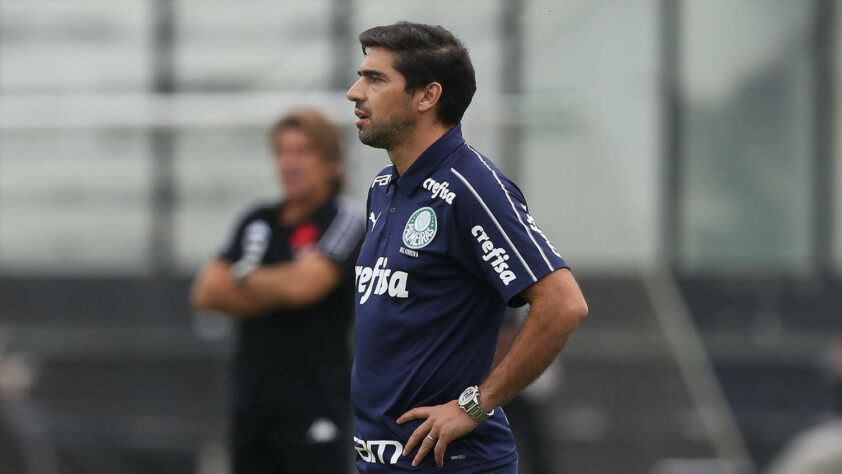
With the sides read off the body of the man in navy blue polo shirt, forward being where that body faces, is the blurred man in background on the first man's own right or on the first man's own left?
on the first man's own right

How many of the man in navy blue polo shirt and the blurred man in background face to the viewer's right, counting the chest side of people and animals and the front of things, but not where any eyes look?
0

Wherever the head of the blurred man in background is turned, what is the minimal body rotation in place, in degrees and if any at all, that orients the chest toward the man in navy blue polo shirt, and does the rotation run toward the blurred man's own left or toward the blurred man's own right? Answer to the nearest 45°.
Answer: approximately 45° to the blurred man's own left

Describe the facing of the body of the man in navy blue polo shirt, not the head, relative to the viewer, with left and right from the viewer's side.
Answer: facing the viewer and to the left of the viewer

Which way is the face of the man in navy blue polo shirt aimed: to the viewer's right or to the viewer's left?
to the viewer's left
